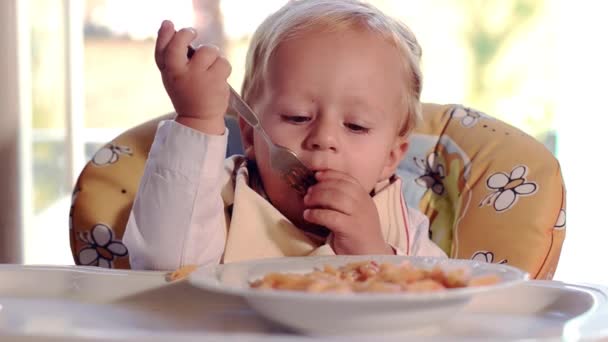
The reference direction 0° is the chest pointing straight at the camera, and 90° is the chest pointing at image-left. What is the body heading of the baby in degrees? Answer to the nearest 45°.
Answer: approximately 0°

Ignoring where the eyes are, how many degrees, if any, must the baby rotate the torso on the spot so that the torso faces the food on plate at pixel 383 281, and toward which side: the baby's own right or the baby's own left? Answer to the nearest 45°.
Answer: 0° — they already face it

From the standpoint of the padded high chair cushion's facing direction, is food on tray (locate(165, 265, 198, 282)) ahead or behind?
ahead

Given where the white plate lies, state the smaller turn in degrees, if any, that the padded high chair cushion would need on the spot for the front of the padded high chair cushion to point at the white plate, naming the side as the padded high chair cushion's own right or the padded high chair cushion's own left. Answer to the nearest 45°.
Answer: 0° — it already faces it

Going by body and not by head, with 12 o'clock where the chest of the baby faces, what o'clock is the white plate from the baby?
The white plate is roughly at 12 o'clock from the baby.

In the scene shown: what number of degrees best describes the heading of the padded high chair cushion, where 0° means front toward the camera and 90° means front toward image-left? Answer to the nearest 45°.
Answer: approximately 0°
